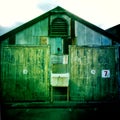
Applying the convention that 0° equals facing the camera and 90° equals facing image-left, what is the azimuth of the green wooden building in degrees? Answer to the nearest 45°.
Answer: approximately 0°
